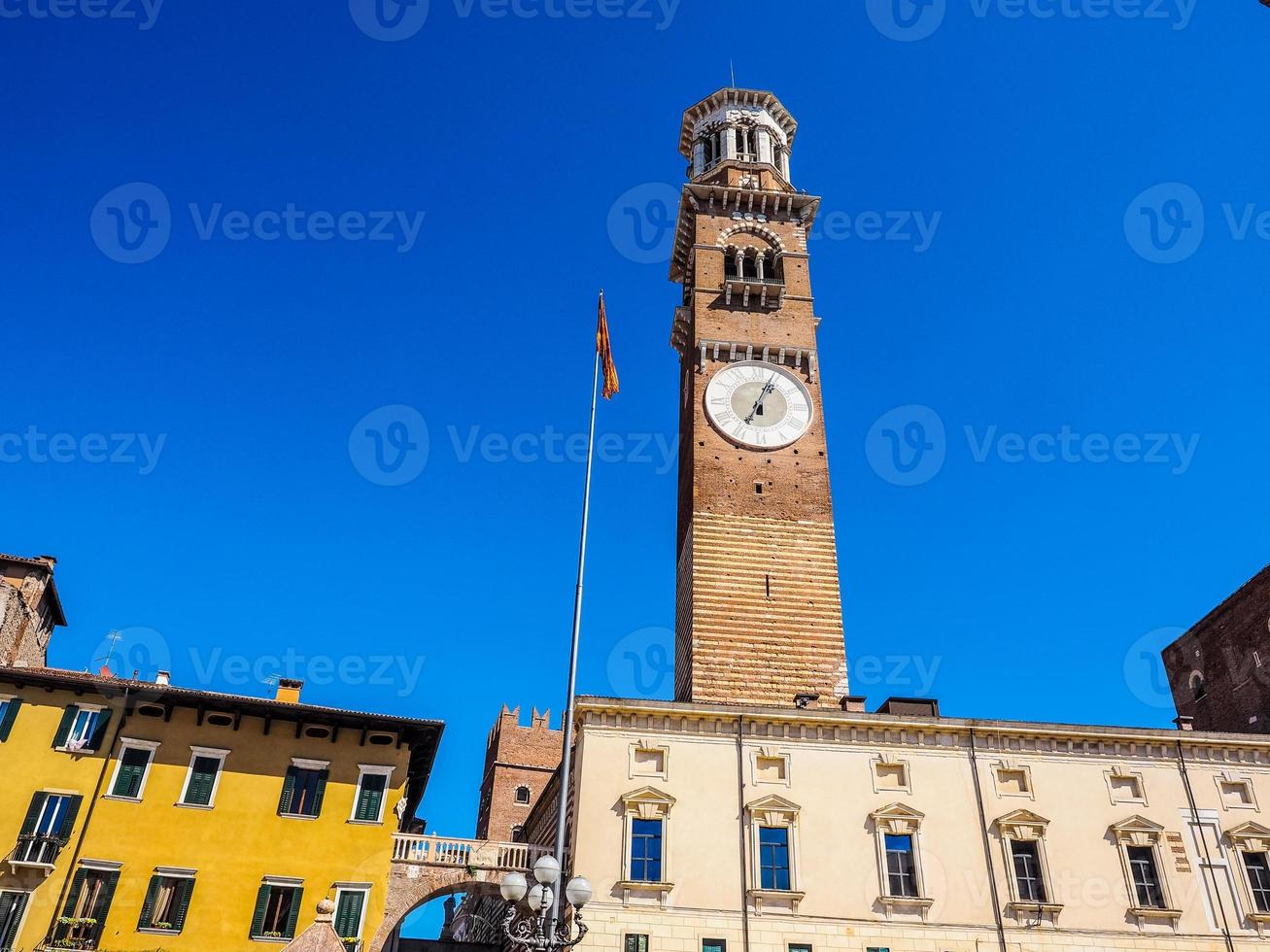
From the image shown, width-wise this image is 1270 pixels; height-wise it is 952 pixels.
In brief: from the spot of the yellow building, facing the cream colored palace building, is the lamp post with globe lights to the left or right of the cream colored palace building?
right

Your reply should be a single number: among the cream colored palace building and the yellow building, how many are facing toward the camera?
2

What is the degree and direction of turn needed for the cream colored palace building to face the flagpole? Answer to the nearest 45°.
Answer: approximately 45° to its right

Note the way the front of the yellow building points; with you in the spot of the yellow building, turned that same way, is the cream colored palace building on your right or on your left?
on your left

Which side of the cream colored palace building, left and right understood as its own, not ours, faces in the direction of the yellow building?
right

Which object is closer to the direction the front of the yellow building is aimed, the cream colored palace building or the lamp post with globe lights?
the lamp post with globe lights

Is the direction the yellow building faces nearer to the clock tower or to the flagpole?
the flagpole

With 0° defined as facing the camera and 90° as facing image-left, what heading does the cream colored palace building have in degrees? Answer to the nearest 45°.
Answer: approximately 0°

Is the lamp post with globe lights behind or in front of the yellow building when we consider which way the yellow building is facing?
in front

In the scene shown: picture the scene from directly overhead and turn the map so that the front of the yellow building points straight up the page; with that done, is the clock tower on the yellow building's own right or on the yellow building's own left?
on the yellow building's own left
